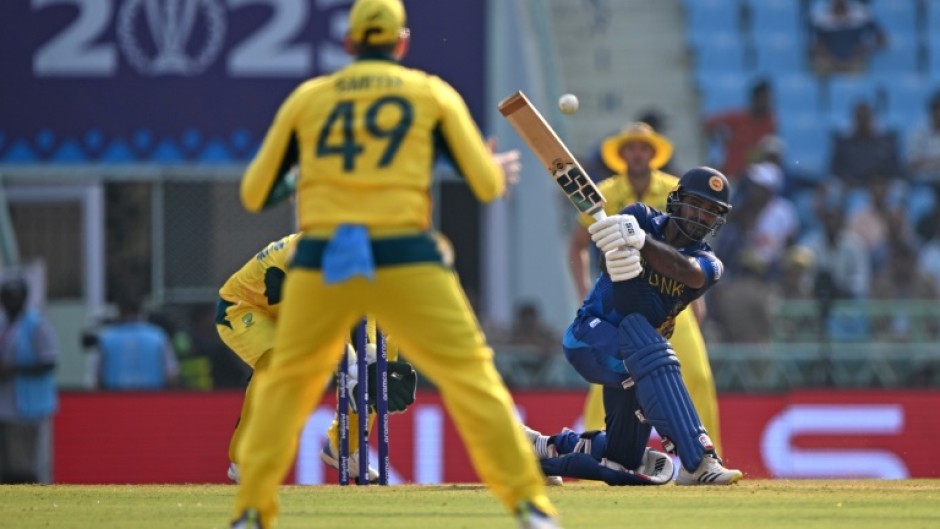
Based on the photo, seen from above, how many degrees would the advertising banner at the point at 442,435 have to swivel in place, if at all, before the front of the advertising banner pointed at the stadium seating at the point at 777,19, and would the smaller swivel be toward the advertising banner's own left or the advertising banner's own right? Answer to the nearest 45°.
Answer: approximately 135° to the advertising banner's own left

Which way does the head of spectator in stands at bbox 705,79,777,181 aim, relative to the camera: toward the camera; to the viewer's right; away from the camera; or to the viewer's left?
toward the camera

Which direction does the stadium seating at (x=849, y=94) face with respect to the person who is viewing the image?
facing the viewer

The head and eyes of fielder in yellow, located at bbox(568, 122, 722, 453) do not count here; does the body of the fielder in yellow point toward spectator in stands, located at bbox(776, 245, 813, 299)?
no

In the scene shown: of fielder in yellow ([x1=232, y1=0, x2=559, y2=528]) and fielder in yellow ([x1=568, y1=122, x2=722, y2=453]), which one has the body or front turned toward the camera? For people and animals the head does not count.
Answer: fielder in yellow ([x1=568, y1=122, x2=722, y2=453])

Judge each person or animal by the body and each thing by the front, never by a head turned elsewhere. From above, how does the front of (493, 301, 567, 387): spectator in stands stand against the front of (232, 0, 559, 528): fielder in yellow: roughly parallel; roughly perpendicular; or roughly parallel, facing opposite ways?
roughly parallel, facing opposite ways

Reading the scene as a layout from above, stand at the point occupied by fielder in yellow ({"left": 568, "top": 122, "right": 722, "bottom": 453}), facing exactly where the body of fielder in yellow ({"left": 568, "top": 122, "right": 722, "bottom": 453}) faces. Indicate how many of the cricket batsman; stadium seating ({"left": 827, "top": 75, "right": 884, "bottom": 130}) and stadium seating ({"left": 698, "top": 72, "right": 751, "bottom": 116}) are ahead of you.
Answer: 1

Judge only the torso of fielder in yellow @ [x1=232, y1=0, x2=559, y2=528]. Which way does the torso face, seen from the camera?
away from the camera

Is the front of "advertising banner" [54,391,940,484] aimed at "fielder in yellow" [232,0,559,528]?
yes

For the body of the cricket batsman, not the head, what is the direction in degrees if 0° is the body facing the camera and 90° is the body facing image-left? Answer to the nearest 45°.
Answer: approximately 315°

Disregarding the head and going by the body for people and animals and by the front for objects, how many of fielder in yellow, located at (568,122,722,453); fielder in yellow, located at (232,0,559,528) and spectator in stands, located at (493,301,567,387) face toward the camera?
2

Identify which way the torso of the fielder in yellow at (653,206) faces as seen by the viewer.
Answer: toward the camera

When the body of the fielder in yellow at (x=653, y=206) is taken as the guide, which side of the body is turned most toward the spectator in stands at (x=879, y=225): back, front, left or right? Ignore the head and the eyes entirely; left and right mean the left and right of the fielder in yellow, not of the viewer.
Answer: back

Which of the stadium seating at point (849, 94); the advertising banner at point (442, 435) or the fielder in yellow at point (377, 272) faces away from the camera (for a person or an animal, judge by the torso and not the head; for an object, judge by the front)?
the fielder in yellow

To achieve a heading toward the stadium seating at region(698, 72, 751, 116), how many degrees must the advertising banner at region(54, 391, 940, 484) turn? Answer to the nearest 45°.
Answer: approximately 135° to its left

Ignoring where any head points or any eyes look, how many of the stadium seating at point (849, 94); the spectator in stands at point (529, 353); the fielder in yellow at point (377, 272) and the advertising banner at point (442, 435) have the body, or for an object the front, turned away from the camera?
1

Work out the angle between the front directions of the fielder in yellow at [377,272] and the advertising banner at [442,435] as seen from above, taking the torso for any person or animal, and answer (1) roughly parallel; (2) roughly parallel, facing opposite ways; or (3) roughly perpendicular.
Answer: roughly parallel, facing opposite ways

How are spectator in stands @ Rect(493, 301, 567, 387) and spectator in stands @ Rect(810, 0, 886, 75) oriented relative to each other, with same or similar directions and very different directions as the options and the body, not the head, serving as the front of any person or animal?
same or similar directions

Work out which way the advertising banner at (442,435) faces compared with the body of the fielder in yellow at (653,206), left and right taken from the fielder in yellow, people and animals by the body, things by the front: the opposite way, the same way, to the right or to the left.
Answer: the same way

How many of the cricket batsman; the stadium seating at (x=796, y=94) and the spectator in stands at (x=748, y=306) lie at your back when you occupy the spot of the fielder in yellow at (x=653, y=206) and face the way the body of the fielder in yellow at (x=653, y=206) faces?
2
